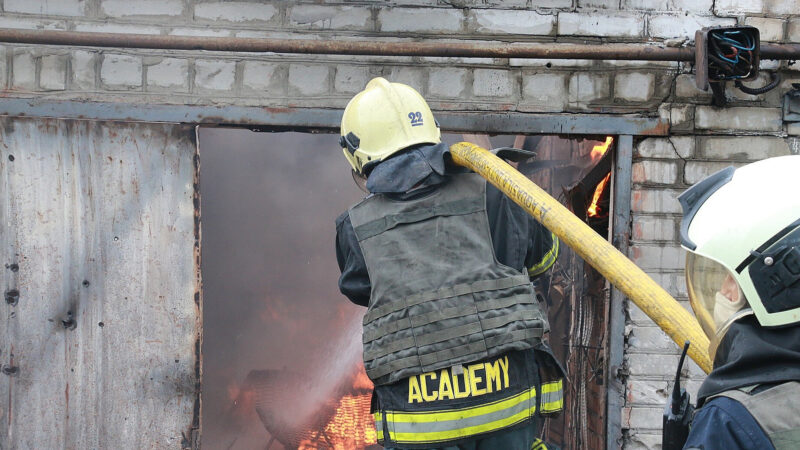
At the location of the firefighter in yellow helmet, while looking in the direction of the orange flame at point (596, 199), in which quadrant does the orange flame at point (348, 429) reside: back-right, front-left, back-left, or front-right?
front-left

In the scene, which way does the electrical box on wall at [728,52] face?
toward the camera

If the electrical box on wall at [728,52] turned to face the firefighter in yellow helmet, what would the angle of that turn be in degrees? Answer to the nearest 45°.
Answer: approximately 45° to its right

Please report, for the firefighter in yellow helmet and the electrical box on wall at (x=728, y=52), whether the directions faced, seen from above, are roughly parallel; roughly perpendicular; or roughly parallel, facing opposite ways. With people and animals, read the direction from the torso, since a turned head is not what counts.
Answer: roughly parallel, facing opposite ways

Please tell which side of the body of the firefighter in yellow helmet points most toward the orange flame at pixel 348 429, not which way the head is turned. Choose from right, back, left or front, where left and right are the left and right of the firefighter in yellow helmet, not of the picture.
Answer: front

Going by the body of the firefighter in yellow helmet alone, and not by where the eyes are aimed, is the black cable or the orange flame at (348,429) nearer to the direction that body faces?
the orange flame

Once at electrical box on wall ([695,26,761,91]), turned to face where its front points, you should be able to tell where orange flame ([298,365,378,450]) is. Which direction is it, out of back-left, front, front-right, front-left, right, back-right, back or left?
right

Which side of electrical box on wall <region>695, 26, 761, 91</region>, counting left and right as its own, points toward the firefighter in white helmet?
front

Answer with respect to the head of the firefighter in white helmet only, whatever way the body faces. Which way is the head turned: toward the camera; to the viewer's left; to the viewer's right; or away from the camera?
to the viewer's left

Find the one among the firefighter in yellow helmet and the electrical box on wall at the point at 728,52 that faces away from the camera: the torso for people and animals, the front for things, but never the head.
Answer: the firefighter in yellow helmet

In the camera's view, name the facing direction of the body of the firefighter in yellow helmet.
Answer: away from the camera

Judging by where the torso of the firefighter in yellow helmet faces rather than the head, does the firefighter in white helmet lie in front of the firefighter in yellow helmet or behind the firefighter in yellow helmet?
behind

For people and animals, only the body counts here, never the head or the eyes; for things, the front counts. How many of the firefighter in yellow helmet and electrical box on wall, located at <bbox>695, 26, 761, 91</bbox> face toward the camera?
1

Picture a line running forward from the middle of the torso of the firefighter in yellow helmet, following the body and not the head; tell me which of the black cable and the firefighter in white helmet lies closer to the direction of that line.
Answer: the black cable

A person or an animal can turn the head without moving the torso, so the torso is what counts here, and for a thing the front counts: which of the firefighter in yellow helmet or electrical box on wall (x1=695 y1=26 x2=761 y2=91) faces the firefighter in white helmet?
the electrical box on wall
